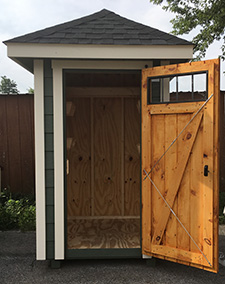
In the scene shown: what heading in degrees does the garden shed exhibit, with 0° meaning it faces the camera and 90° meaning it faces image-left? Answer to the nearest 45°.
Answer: approximately 0°

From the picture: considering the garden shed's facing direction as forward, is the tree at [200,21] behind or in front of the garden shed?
behind

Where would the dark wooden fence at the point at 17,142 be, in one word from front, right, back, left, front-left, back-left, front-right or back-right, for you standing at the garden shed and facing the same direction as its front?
back-right

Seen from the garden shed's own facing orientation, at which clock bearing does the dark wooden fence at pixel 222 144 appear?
The dark wooden fence is roughly at 7 o'clock from the garden shed.

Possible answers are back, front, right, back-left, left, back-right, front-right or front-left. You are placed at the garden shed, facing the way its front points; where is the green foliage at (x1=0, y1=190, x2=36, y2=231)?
back-right
